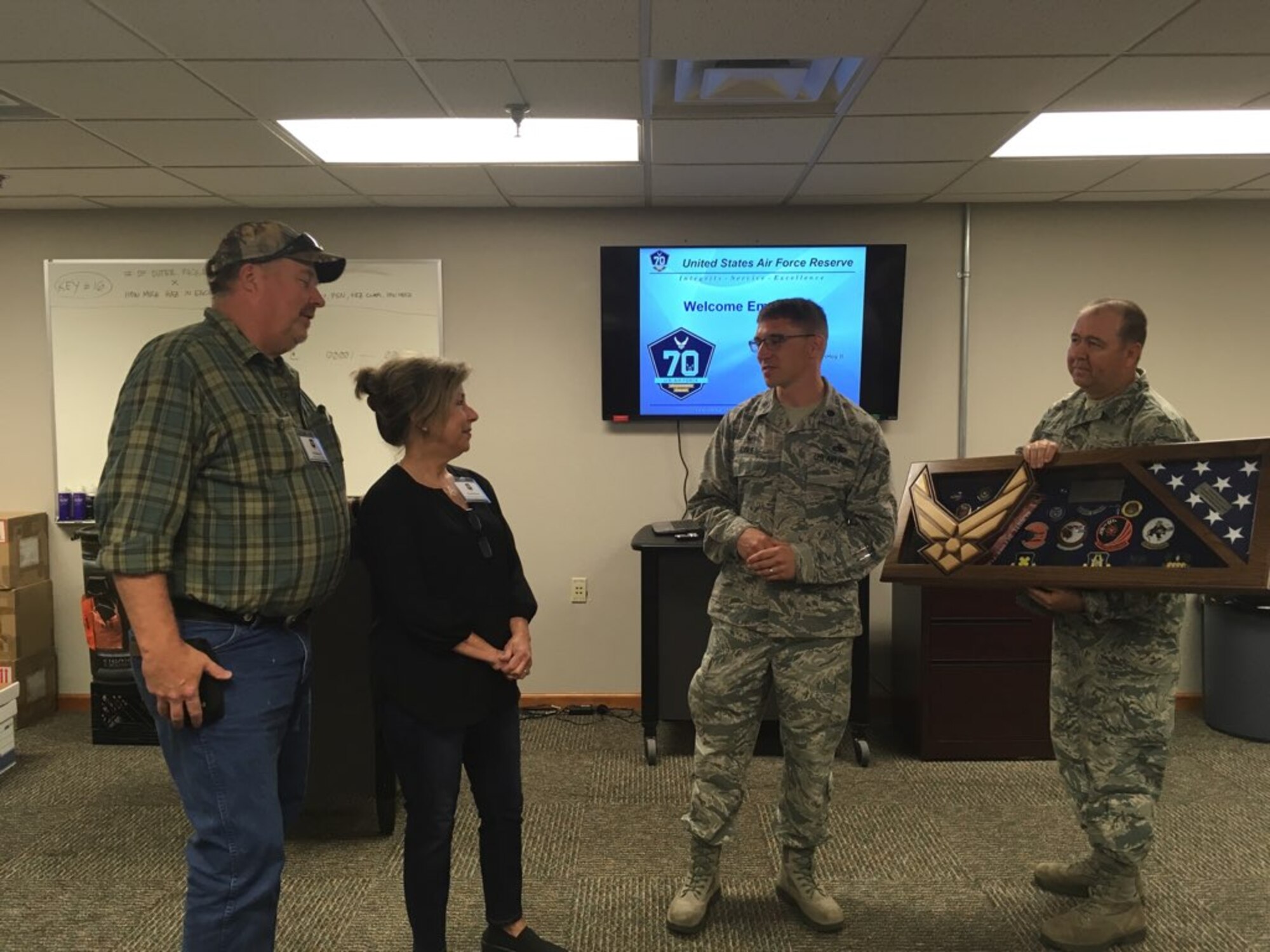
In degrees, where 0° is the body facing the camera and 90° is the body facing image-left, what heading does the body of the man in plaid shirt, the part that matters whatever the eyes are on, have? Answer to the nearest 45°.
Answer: approximately 315°

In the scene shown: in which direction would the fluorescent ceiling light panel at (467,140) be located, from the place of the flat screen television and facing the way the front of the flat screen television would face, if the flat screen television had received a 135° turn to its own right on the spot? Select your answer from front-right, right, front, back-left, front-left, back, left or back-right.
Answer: left

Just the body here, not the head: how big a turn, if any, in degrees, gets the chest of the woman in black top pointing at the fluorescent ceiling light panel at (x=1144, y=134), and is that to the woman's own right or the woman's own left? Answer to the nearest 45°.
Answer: approximately 45° to the woman's own left

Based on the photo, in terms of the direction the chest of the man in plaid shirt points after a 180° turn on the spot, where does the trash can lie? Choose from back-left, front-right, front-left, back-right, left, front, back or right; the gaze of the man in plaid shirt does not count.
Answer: back-right

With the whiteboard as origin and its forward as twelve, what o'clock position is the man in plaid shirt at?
The man in plaid shirt is roughly at 12 o'clock from the whiteboard.

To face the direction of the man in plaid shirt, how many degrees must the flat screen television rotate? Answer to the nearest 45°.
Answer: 0° — it already faces them

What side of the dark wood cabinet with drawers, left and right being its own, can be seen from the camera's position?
front

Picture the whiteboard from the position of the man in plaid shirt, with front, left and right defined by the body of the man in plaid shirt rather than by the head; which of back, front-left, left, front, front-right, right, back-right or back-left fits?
back-left

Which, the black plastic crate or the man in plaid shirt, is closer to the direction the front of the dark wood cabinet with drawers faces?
the man in plaid shirt

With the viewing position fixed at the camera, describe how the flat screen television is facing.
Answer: facing the viewer

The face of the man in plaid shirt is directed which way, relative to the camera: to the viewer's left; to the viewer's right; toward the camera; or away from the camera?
to the viewer's right

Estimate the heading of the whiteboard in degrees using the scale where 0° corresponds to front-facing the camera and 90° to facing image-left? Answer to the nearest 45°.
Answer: approximately 0°

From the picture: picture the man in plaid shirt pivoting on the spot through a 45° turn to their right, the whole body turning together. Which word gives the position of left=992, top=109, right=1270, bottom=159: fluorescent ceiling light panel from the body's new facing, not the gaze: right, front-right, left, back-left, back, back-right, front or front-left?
left

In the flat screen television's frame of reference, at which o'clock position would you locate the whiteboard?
The whiteboard is roughly at 3 o'clock from the flat screen television.

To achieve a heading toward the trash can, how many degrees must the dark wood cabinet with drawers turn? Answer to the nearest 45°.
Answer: approximately 135° to its left

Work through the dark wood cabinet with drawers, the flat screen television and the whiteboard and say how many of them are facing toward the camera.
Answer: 3

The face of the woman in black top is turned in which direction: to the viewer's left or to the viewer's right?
to the viewer's right
